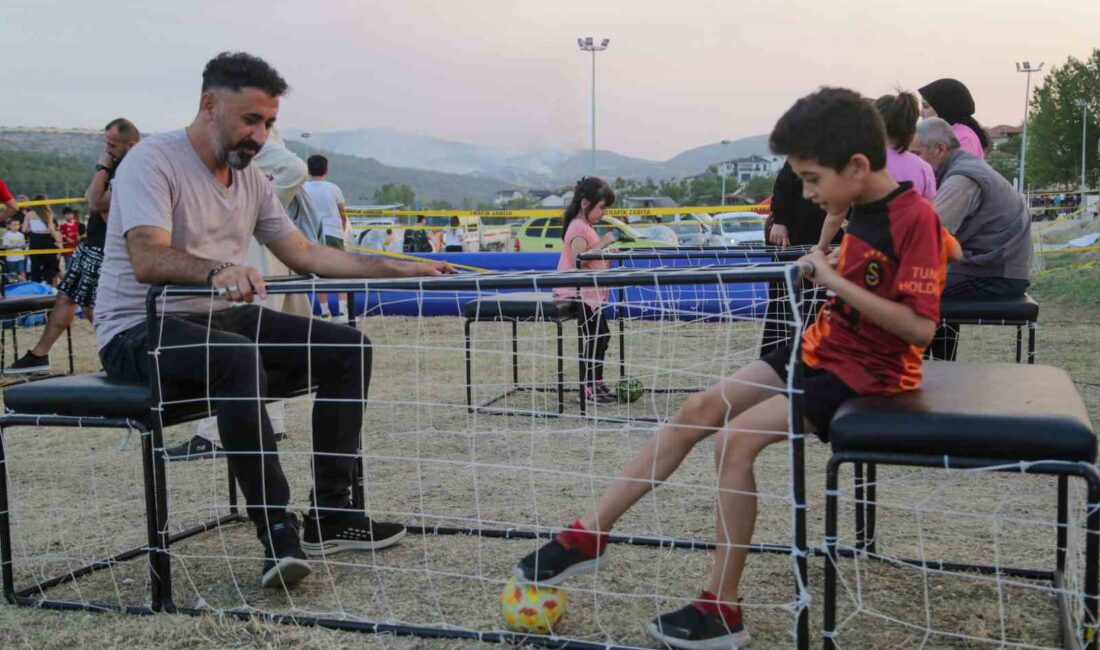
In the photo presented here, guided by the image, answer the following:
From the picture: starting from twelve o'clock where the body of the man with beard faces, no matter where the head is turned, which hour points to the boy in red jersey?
The boy in red jersey is roughly at 12 o'clock from the man with beard.

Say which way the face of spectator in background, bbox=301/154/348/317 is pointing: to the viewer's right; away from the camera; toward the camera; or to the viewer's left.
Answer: away from the camera

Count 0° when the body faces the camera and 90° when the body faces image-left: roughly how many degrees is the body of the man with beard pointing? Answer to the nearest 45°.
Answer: approximately 315°

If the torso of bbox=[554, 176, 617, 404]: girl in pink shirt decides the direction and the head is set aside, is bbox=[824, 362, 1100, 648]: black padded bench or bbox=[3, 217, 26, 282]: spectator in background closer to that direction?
the black padded bench

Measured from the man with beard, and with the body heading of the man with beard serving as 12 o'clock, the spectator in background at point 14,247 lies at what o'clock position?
The spectator in background is roughly at 7 o'clock from the man with beard.

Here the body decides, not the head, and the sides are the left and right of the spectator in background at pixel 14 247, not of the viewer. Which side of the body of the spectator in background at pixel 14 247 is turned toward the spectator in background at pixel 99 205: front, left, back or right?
front

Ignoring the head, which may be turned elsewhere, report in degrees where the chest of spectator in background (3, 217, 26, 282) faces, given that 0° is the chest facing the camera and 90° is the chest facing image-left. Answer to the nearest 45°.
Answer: approximately 0°
